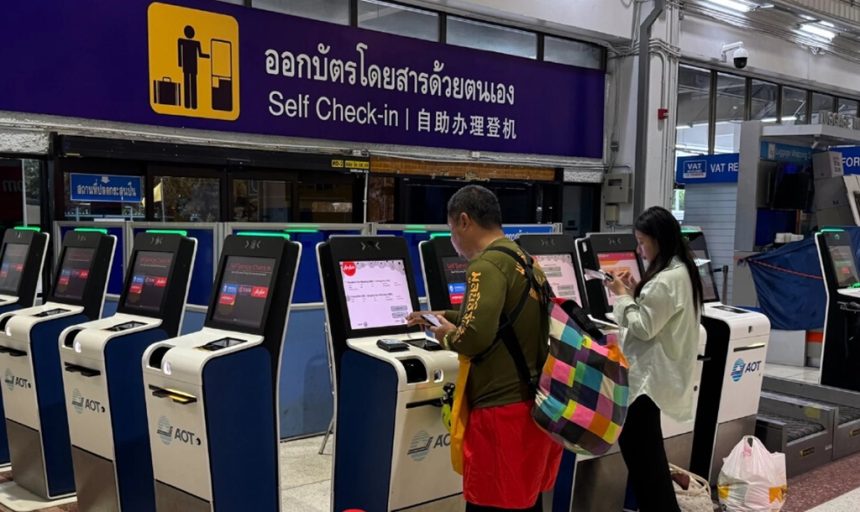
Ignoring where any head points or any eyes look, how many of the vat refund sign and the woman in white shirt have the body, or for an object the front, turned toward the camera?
1

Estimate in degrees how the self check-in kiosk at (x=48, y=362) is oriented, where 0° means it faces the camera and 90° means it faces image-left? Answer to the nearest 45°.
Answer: approximately 45°

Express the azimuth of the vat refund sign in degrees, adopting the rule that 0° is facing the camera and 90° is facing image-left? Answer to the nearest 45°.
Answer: approximately 0°

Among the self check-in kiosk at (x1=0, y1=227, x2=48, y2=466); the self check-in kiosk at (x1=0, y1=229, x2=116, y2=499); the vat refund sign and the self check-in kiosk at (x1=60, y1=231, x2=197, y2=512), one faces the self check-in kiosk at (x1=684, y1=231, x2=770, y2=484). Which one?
the vat refund sign

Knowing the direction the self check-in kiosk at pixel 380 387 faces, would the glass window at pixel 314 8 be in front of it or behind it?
behind

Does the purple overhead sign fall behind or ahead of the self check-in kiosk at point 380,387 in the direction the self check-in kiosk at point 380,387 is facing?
behind

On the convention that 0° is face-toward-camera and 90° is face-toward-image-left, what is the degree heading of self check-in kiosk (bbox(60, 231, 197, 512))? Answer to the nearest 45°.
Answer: approximately 45°

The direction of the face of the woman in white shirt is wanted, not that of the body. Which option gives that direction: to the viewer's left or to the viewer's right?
to the viewer's left

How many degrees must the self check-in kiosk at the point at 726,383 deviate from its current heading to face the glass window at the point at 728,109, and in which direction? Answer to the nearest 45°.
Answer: approximately 135° to its left

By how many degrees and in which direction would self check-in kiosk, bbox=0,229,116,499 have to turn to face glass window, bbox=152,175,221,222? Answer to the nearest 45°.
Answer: approximately 180°

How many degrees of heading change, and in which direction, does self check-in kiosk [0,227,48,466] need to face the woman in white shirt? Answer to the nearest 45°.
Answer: approximately 90° to its left
